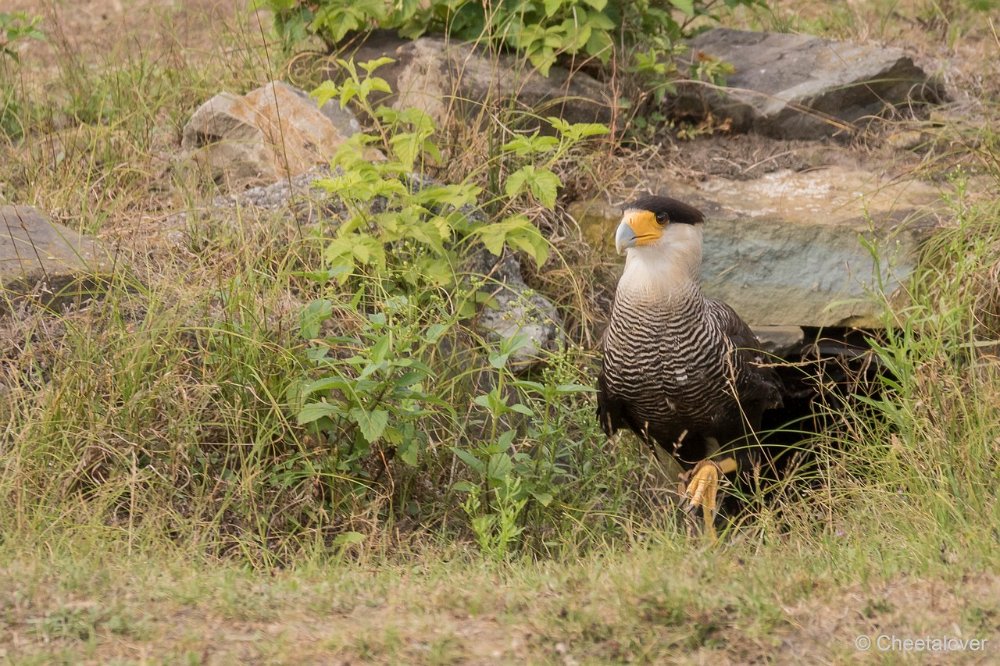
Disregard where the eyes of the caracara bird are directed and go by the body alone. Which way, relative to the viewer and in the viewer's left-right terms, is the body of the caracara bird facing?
facing the viewer and to the left of the viewer

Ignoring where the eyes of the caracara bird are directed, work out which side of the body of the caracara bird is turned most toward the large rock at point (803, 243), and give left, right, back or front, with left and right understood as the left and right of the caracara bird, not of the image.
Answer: back

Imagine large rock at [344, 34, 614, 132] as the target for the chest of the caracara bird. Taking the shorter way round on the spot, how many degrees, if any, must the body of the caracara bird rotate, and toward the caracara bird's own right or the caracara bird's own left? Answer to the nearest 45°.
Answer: approximately 90° to the caracara bird's own right

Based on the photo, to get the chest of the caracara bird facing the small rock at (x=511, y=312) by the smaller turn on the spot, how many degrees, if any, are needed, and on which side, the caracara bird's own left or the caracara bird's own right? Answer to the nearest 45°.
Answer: approximately 90° to the caracara bird's own right

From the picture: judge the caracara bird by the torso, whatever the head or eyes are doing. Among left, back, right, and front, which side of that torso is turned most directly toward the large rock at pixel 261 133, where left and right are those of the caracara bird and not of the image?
right

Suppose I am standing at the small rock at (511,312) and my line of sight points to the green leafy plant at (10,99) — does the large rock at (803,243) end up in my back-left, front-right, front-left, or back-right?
back-right

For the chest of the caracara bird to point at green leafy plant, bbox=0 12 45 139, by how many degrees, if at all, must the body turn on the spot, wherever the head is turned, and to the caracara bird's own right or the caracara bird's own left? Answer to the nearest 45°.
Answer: approximately 90° to the caracara bird's own right
